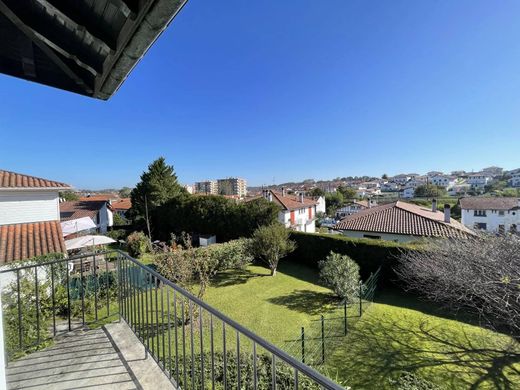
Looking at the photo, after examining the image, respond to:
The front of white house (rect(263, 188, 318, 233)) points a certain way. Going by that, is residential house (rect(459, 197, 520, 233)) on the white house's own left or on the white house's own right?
on the white house's own left

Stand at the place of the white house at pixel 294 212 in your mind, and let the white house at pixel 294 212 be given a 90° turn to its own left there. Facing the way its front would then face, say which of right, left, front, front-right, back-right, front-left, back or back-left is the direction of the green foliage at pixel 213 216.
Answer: back

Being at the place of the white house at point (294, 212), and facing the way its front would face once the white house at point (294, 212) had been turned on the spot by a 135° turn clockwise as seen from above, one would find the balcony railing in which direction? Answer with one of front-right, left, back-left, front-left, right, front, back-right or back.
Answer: left

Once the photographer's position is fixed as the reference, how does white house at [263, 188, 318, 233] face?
facing the viewer and to the right of the viewer

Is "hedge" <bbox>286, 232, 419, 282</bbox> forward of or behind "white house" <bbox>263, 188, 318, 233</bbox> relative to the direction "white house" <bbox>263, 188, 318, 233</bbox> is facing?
forward

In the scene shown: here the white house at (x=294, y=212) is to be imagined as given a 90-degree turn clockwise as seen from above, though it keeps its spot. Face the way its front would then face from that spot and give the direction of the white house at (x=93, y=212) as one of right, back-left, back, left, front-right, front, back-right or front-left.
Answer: front-right

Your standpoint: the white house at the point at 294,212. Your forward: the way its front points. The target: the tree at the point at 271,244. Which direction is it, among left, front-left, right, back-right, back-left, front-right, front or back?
front-right

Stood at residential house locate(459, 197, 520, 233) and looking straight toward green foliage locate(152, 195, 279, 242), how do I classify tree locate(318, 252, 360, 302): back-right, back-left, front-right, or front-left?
front-left

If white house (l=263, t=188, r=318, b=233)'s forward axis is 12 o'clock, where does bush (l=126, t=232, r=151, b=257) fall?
The bush is roughly at 3 o'clock from the white house.

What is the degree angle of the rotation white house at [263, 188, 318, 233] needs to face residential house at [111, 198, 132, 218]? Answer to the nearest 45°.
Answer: approximately 135° to its right

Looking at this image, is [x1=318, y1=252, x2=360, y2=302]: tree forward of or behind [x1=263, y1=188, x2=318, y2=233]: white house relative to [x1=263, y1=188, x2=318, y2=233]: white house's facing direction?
forward

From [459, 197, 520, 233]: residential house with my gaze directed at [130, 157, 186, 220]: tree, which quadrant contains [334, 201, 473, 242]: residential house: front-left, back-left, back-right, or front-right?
front-left

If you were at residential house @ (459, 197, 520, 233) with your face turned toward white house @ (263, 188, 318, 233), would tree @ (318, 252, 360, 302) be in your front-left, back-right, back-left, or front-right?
front-left
